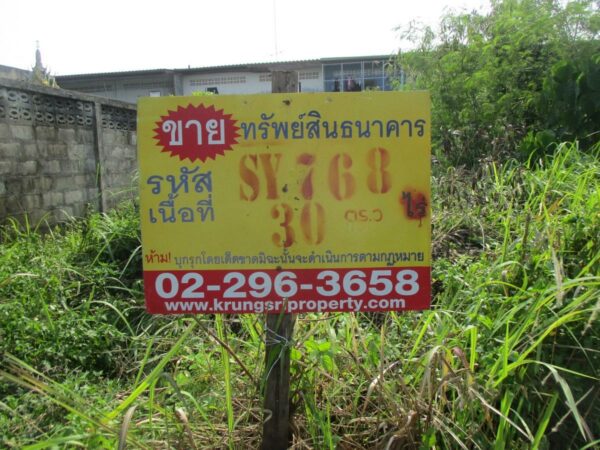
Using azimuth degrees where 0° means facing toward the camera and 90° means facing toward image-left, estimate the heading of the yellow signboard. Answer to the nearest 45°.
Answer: approximately 0°

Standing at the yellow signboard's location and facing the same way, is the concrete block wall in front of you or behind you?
behind

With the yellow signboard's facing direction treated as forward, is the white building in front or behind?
behind
